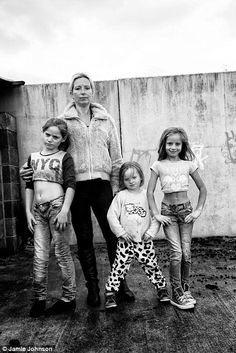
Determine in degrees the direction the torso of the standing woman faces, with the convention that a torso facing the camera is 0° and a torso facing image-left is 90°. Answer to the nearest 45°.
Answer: approximately 0°

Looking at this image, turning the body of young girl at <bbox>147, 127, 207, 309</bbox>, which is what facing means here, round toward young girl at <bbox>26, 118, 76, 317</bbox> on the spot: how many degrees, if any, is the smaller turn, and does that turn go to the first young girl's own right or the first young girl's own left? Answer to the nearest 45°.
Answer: approximately 90° to the first young girl's own right

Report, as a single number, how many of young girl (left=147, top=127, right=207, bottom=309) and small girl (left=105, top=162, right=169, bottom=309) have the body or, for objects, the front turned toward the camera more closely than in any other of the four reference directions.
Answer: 2

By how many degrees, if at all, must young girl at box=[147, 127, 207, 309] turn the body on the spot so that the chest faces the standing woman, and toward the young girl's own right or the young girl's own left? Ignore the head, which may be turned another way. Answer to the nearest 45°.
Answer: approximately 90° to the young girl's own right

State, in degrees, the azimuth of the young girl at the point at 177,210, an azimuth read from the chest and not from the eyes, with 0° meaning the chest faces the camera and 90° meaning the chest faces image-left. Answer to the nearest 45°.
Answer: approximately 0°

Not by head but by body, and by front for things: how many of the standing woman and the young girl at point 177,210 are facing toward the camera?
2
